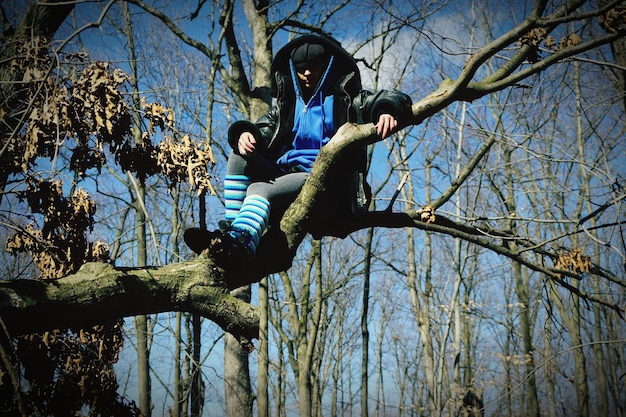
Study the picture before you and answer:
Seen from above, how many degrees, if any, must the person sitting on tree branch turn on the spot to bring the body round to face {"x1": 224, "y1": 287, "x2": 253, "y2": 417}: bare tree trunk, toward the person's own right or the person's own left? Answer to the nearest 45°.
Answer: approximately 135° to the person's own right

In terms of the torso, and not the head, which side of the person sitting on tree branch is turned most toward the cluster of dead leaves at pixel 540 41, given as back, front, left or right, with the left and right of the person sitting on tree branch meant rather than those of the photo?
left

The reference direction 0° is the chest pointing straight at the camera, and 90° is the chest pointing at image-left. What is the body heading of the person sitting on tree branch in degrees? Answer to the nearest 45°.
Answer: approximately 45°

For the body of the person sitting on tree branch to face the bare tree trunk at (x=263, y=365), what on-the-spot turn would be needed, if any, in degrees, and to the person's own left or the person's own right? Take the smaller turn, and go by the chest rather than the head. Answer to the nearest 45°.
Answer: approximately 135° to the person's own right
